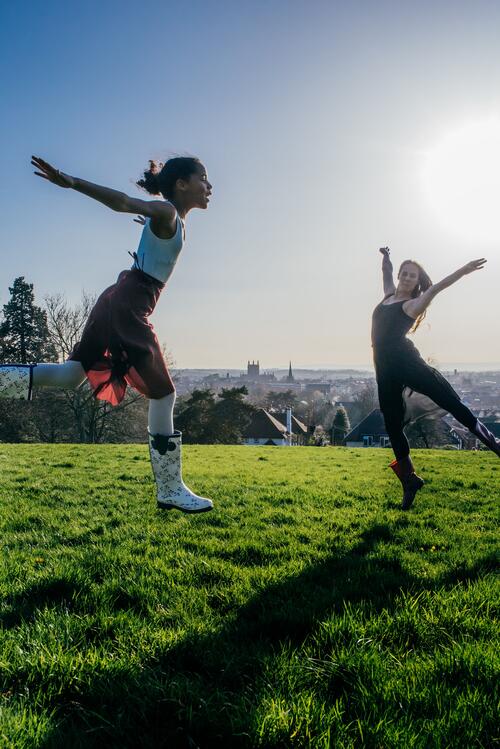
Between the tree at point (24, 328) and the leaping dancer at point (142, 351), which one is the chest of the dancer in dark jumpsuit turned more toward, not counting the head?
the leaping dancer

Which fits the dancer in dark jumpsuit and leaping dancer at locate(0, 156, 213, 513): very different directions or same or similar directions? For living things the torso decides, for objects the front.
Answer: very different directions

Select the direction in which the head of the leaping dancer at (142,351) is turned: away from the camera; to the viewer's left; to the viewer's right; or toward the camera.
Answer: to the viewer's right

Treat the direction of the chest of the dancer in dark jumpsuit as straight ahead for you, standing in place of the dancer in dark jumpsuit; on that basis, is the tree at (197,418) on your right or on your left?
on your right

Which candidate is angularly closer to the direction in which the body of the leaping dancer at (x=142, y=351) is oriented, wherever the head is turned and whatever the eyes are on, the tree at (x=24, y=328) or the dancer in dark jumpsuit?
the dancer in dark jumpsuit

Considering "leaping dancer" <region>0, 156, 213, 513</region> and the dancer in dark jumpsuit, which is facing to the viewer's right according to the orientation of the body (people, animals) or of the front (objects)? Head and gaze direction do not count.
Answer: the leaping dancer

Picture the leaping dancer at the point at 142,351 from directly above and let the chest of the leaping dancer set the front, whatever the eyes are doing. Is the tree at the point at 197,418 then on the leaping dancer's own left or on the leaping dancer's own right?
on the leaping dancer's own left

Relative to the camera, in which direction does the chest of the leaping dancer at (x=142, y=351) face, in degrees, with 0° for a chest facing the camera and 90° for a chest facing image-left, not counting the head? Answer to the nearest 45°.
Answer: approximately 270°

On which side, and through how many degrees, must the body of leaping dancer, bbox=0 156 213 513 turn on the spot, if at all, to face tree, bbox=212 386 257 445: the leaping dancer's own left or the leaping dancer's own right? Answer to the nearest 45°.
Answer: approximately 90° to the leaping dancer's own left

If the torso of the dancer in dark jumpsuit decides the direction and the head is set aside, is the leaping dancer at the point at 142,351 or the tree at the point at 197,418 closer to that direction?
the leaping dancer

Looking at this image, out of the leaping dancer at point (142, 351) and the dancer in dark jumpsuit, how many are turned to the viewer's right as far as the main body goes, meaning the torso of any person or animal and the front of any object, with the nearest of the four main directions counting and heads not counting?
1

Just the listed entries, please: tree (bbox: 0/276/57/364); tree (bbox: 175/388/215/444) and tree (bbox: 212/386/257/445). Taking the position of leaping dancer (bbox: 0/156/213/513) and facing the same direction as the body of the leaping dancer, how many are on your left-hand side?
3
